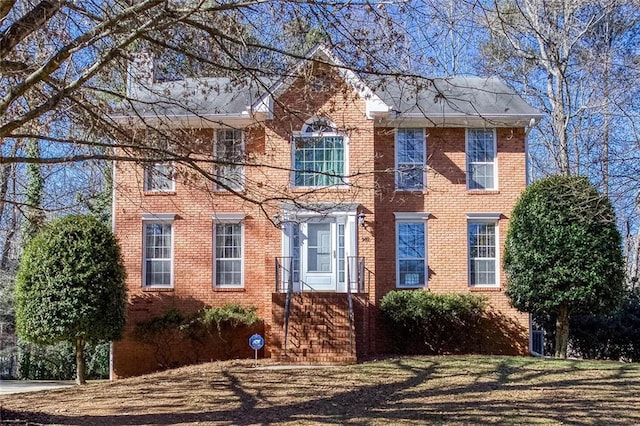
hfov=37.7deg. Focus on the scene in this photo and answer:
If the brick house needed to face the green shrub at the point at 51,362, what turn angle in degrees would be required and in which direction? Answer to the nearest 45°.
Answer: approximately 135° to its right

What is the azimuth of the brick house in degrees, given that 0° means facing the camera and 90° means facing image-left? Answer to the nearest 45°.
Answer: approximately 0°
